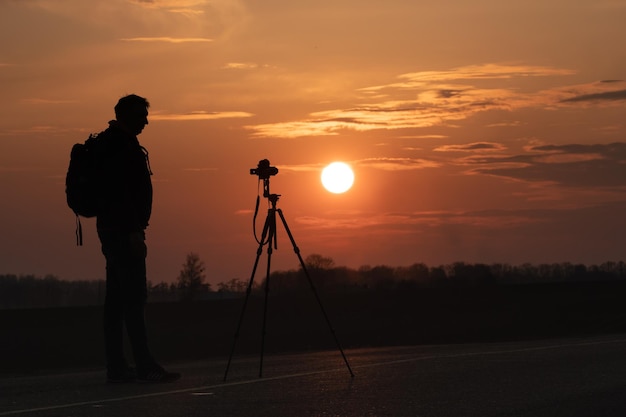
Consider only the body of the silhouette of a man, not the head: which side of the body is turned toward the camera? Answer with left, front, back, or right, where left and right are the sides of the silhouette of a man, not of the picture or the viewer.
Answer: right

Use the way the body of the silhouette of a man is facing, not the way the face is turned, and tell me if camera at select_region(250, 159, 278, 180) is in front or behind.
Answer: in front
